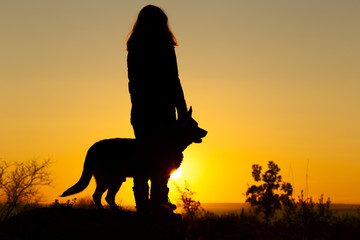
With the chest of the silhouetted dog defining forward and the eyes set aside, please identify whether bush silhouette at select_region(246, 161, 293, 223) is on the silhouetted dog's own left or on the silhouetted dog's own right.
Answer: on the silhouetted dog's own left

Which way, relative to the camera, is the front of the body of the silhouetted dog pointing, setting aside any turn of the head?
to the viewer's right
